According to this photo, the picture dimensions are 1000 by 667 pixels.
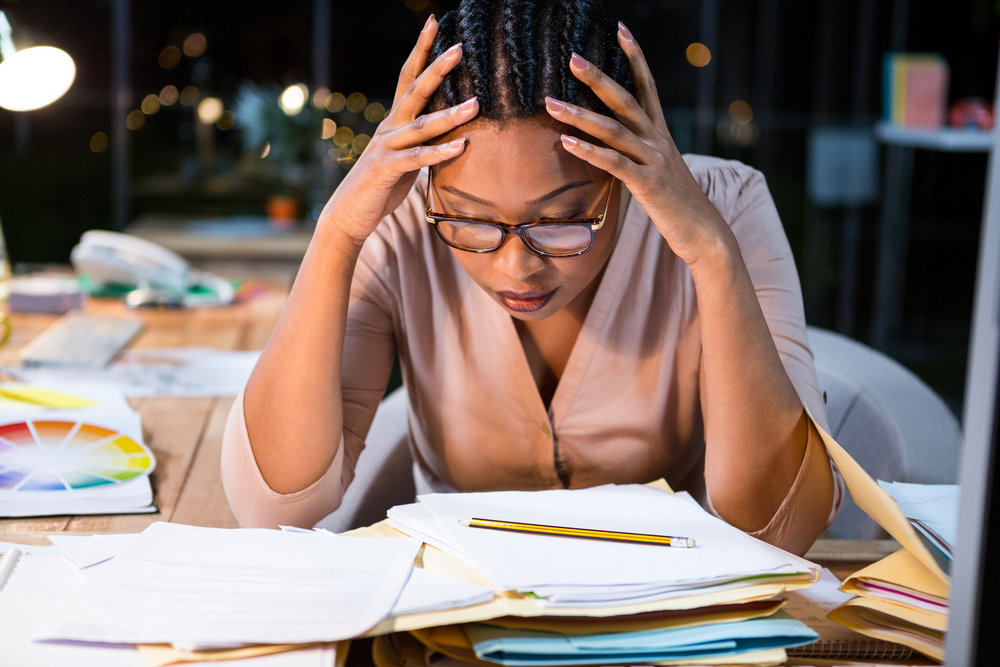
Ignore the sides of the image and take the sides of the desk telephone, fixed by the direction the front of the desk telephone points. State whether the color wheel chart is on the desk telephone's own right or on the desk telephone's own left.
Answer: on the desk telephone's own right
